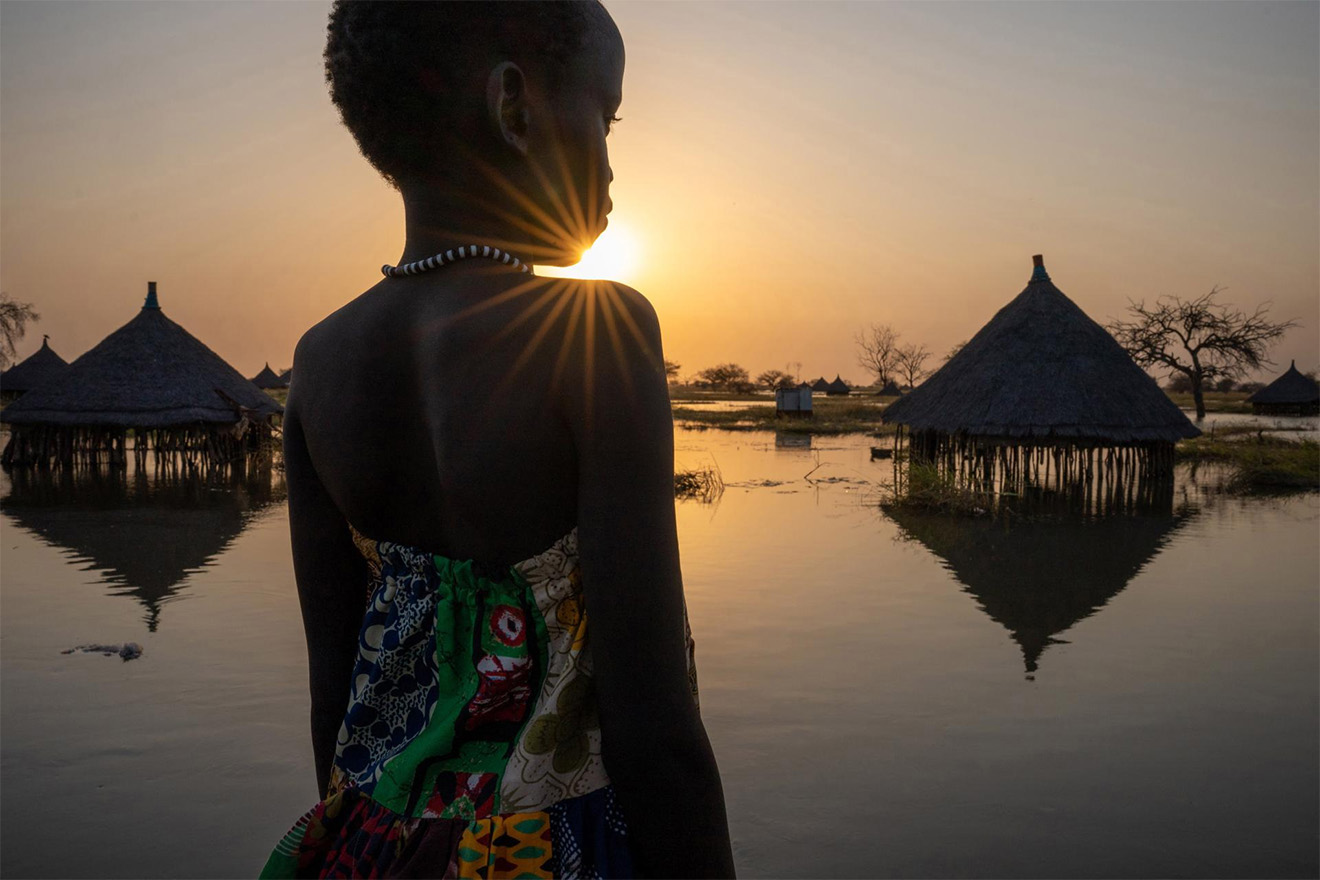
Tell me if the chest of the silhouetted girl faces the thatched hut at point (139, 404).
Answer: no

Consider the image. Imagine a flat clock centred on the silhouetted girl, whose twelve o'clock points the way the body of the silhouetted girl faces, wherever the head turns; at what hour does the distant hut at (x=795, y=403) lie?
The distant hut is roughly at 11 o'clock from the silhouetted girl.

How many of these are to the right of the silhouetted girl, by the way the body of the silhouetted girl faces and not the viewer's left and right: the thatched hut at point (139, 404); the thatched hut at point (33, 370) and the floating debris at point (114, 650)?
0

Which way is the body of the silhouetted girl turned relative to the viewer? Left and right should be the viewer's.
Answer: facing away from the viewer and to the right of the viewer

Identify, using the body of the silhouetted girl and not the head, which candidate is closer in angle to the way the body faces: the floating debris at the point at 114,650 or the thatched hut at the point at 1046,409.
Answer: the thatched hut

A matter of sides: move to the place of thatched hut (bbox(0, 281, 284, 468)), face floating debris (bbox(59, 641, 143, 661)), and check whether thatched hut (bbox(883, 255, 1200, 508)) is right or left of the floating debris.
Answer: left

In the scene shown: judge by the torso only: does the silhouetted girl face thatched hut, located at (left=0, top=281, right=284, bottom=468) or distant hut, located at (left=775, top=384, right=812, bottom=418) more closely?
the distant hut

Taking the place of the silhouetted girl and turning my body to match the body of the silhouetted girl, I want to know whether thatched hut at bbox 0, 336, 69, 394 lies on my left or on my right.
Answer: on my left

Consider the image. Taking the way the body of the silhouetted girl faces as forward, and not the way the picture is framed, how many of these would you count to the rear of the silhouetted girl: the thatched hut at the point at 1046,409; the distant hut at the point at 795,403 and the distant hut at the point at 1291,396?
0

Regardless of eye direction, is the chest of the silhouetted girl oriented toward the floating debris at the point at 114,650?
no

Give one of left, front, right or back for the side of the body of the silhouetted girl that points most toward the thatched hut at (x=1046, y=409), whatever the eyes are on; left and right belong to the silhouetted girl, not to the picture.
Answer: front

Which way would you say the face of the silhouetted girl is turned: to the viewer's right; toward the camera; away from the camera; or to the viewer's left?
to the viewer's right

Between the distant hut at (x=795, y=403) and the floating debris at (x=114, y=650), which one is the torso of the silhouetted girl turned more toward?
the distant hut

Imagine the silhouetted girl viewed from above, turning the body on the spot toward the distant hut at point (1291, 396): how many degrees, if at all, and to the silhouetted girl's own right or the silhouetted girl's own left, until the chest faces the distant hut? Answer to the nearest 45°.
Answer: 0° — they already face it
